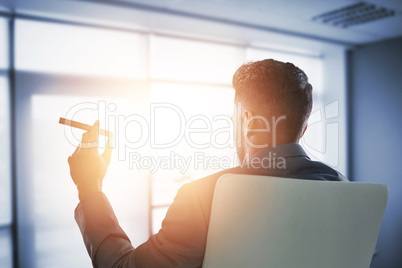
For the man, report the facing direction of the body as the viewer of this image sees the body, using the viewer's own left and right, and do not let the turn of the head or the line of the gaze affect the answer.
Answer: facing away from the viewer and to the left of the viewer

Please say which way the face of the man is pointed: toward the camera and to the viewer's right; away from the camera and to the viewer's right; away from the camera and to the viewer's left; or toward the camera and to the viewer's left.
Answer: away from the camera and to the viewer's left
